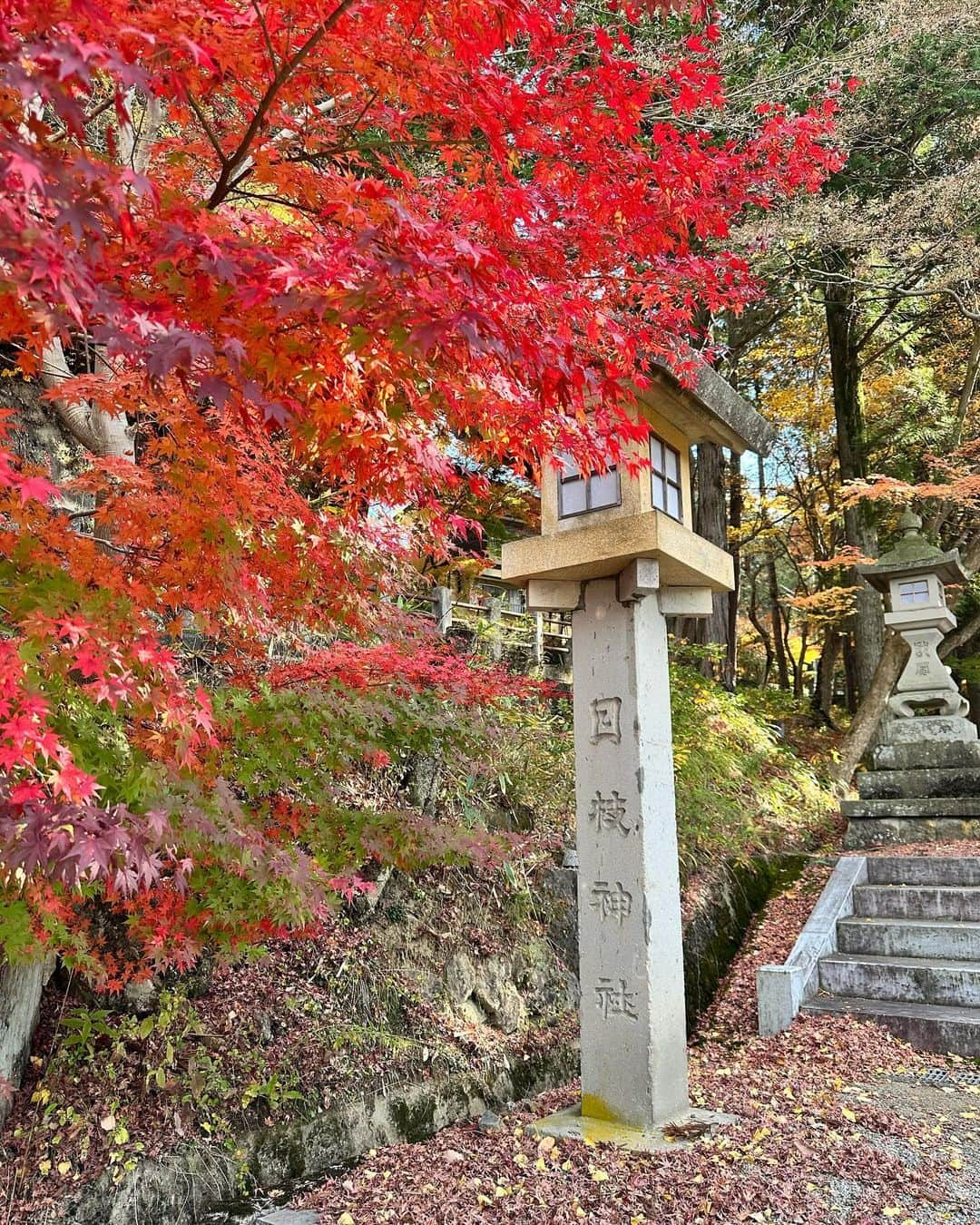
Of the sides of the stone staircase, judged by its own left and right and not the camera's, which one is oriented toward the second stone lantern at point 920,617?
back

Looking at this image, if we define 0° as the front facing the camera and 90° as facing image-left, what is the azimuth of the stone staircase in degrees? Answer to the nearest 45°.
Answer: approximately 0°
